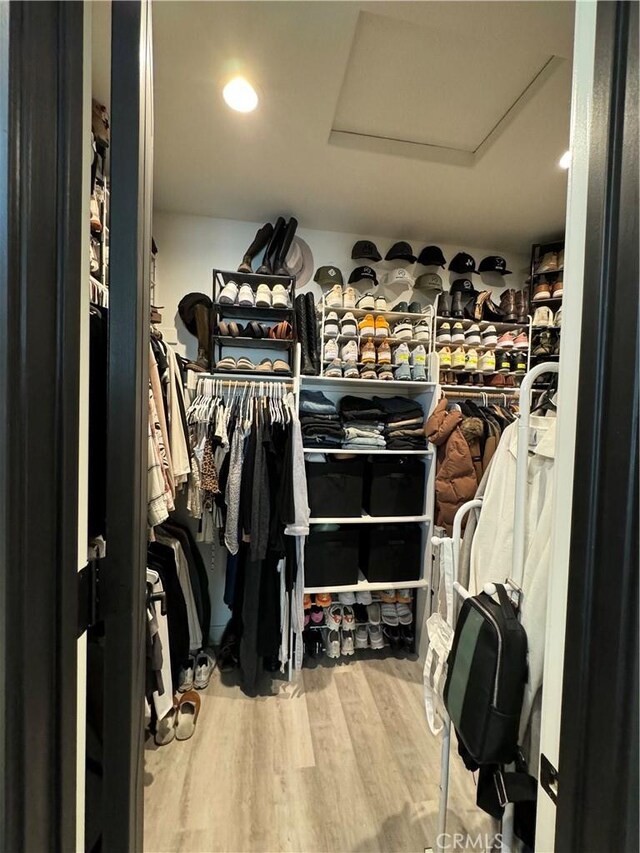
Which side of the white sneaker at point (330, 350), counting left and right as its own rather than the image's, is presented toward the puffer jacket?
left

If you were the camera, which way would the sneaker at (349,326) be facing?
facing the viewer

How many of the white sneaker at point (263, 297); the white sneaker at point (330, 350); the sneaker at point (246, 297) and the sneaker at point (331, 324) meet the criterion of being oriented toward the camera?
4

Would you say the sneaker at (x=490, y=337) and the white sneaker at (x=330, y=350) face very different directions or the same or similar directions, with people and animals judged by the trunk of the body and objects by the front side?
same or similar directions

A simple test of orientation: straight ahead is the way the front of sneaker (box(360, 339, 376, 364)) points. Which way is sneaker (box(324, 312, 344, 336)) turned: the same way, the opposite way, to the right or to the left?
the same way

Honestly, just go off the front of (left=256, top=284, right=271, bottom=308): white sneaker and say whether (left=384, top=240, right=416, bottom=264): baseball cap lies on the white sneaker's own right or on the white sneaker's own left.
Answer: on the white sneaker's own left

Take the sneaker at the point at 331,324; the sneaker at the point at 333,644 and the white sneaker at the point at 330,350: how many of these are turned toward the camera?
3

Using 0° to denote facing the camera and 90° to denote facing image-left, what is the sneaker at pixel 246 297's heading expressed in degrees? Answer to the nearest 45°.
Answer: approximately 0°

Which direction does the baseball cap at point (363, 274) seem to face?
toward the camera

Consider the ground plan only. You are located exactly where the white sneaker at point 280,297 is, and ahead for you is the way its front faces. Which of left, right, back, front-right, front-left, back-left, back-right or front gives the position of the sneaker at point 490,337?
left

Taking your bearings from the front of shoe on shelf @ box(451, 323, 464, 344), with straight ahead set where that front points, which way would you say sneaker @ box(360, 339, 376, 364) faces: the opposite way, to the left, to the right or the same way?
the same way

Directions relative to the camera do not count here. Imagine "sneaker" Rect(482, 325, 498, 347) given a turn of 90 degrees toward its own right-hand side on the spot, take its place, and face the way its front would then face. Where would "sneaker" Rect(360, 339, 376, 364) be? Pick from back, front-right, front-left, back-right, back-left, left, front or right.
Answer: back

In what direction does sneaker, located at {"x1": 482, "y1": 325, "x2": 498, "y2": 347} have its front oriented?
toward the camera

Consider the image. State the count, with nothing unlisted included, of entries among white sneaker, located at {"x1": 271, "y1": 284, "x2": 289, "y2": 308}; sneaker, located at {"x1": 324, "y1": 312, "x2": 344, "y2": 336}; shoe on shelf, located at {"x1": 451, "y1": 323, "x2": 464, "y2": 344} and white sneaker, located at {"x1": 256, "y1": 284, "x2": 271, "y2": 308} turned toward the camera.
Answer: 4
